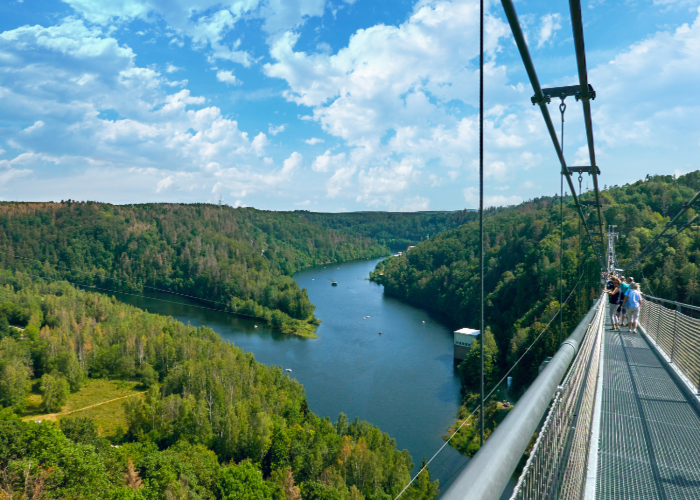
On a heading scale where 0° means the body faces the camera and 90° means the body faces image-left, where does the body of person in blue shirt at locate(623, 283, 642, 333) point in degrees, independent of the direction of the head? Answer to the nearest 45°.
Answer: approximately 180°
